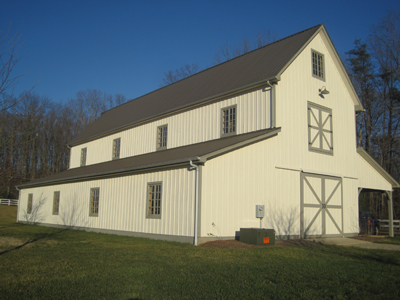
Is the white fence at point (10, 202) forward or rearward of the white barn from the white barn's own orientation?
rearward

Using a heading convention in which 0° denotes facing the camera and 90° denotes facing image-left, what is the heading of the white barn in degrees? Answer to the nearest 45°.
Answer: approximately 315°

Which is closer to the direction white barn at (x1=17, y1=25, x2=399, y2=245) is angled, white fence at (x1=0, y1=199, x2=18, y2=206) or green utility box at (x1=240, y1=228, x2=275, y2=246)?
the green utility box

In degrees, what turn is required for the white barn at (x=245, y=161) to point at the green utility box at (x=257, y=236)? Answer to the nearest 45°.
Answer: approximately 45° to its right
